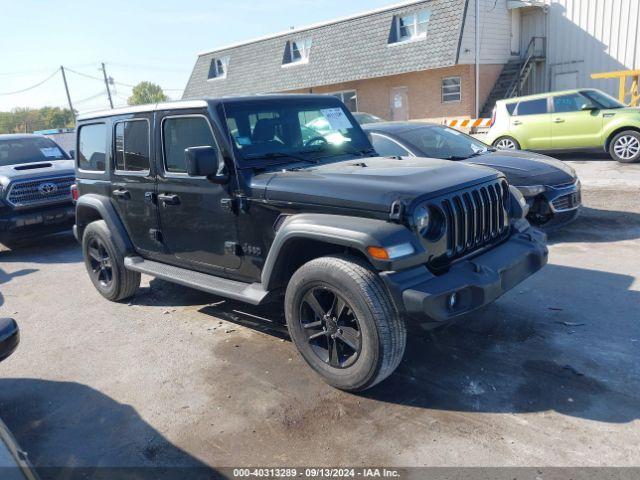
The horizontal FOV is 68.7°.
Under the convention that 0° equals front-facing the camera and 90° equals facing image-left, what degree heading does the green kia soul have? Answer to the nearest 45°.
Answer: approximately 270°

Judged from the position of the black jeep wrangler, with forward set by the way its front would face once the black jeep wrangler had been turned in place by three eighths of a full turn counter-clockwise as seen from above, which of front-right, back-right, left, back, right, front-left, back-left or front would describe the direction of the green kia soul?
front-right

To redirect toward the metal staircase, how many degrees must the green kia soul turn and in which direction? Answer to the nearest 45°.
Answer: approximately 90° to its left

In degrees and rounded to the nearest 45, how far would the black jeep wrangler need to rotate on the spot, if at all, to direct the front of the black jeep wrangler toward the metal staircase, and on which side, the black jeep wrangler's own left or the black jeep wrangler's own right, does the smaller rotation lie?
approximately 90° to the black jeep wrangler's own left
